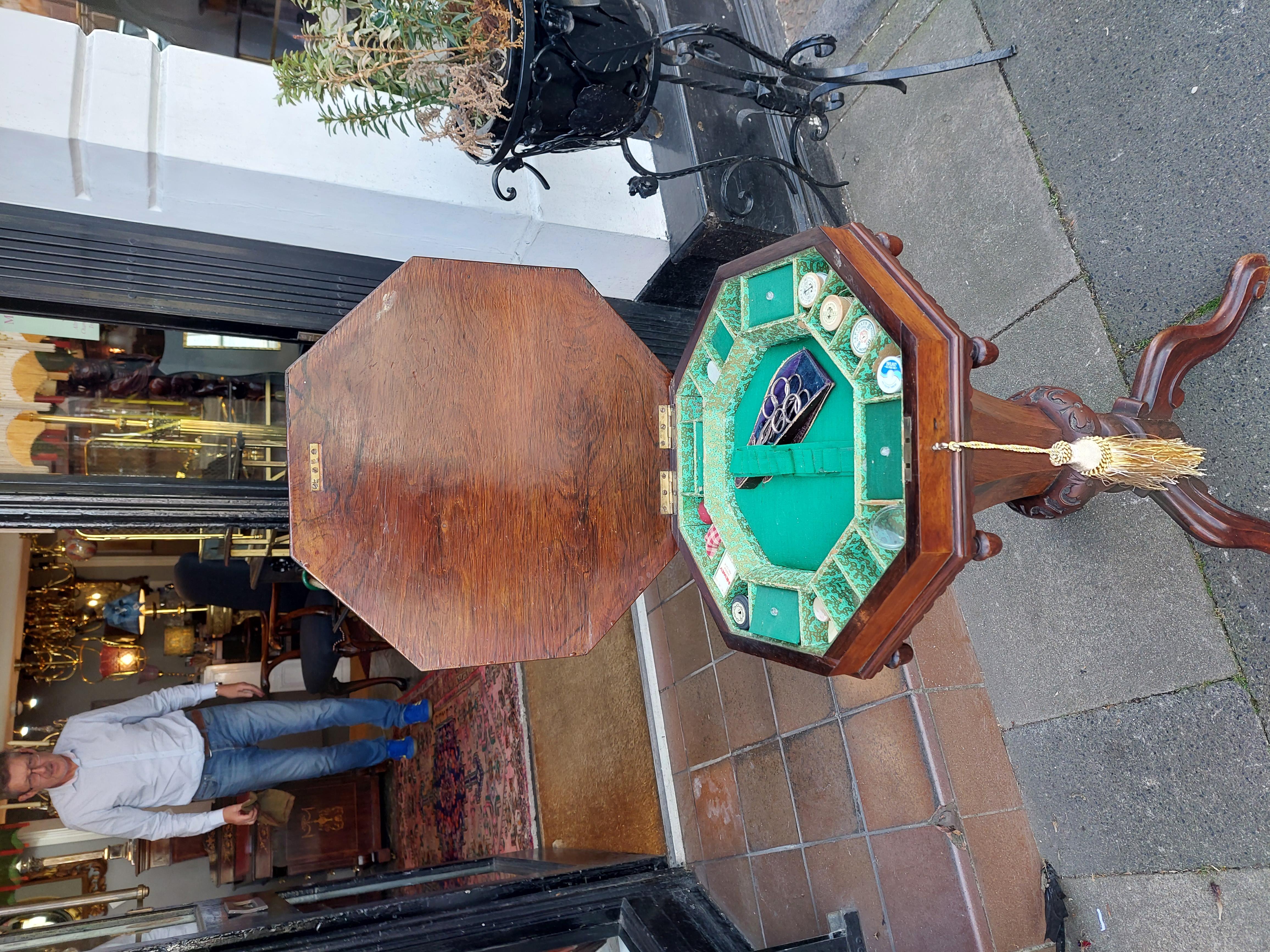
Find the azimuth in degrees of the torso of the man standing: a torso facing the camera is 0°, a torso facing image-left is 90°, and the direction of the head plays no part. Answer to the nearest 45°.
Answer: approximately 0°

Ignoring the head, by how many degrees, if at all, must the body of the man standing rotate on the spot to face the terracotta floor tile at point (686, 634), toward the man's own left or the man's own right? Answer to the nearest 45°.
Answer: approximately 45° to the man's own left

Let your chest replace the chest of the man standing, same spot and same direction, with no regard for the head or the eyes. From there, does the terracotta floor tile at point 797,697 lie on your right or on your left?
on your left

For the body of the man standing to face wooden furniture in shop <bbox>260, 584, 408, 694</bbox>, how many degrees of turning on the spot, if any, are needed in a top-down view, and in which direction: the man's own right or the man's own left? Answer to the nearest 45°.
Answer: approximately 135° to the man's own left

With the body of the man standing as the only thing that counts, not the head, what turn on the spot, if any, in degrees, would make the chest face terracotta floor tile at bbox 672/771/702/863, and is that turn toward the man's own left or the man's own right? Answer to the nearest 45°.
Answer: approximately 45° to the man's own left

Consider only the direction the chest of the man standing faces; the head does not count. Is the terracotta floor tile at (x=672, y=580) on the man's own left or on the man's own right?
on the man's own left

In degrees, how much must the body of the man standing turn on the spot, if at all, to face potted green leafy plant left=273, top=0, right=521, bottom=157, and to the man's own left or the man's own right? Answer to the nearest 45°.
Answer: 0° — they already face it

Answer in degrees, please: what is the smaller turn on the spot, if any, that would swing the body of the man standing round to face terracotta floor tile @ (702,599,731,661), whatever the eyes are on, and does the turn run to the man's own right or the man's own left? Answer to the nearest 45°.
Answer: approximately 45° to the man's own left

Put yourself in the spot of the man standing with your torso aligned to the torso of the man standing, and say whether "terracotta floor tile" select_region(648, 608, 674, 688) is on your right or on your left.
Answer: on your left
